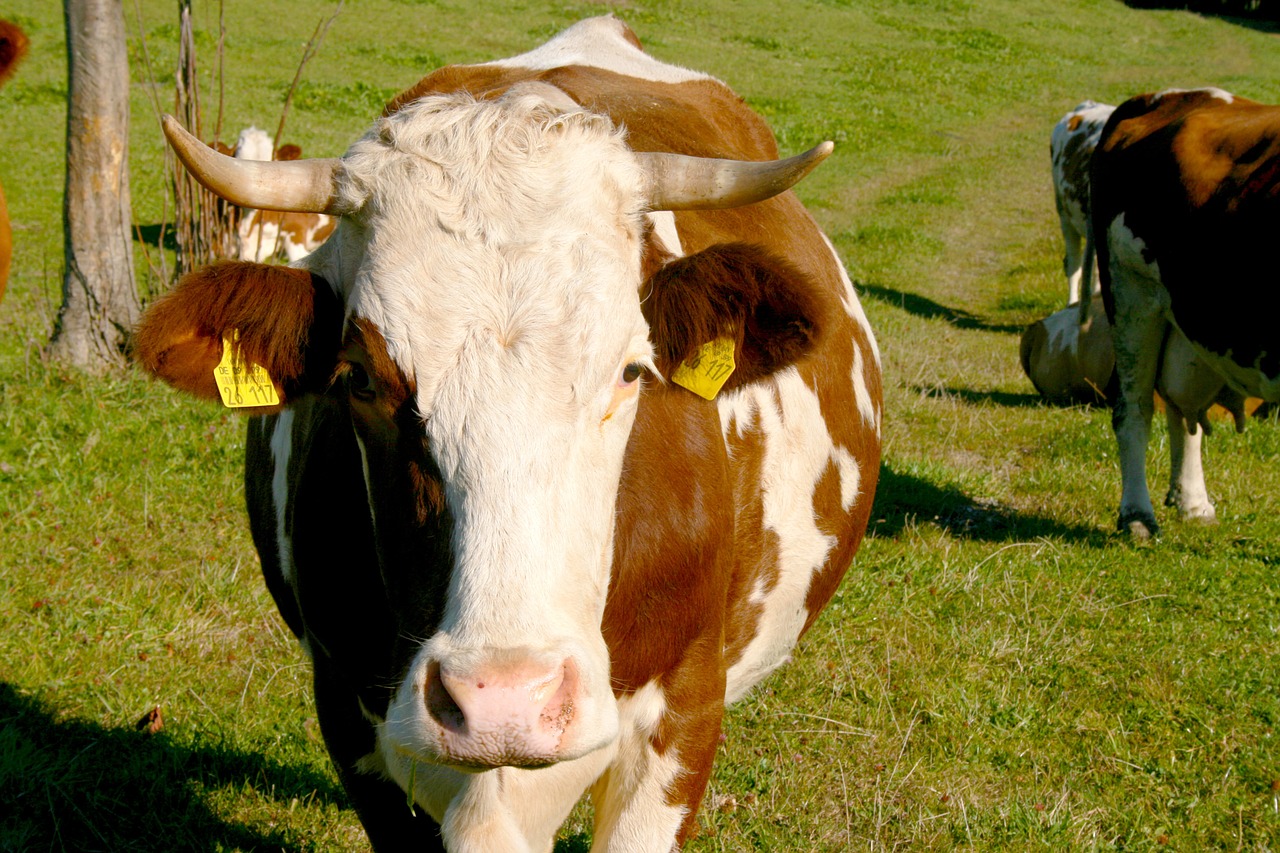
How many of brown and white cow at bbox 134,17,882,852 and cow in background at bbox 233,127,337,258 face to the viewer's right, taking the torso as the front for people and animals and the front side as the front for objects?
0

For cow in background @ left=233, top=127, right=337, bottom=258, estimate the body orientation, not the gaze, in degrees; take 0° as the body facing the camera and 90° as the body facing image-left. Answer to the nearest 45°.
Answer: approximately 45°

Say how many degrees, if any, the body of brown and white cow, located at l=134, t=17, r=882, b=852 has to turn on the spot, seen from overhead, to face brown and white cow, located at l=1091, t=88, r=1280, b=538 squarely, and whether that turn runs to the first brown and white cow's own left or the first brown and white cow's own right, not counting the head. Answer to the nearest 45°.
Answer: approximately 135° to the first brown and white cow's own left

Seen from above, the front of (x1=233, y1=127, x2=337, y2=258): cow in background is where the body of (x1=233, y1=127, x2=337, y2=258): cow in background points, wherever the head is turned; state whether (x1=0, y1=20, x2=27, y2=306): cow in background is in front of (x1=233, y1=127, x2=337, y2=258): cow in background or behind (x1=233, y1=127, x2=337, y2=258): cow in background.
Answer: in front

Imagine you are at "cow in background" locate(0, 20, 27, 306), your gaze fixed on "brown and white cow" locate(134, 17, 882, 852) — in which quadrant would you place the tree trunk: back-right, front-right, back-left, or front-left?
back-left

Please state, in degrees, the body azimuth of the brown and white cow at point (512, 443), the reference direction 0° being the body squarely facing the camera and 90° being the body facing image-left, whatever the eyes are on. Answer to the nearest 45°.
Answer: approximately 0°

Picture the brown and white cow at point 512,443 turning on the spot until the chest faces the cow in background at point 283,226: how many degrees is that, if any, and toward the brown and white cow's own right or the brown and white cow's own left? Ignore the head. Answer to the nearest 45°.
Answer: approximately 180°

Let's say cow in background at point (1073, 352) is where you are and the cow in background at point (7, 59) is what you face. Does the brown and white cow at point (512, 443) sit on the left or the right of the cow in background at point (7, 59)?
left

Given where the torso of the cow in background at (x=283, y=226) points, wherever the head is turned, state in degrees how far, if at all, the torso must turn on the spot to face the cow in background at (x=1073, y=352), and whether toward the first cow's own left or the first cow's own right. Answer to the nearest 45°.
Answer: approximately 90° to the first cow's own left

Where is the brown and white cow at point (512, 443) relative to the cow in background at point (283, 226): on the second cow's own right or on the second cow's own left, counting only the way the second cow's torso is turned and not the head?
on the second cow's own left

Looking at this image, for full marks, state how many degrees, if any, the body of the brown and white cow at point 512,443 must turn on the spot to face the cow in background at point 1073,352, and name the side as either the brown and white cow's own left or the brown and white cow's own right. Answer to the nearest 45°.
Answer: approximately 135° to the brown and white cow's own left
